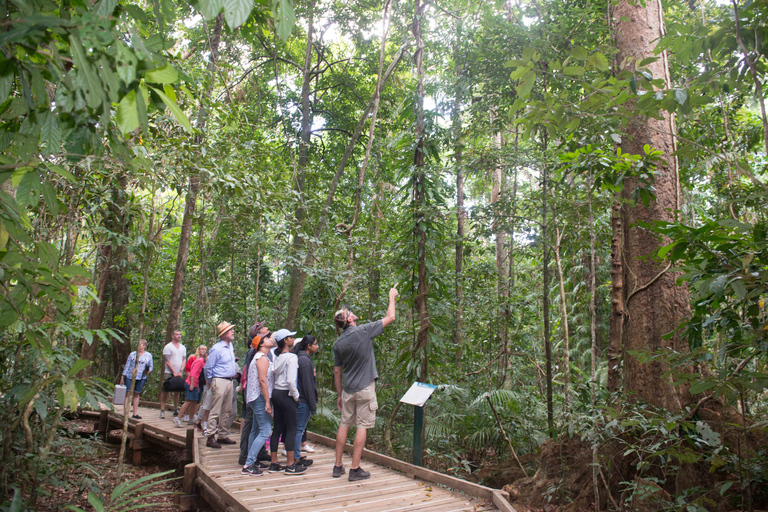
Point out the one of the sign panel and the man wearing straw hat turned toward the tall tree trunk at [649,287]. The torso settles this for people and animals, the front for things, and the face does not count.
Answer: the man wearing straw hat

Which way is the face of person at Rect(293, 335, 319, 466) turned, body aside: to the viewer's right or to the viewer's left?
to the viewer's right

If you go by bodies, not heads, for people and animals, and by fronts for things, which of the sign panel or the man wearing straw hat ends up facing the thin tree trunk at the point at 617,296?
the man wearing straw hat

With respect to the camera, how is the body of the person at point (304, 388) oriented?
to the viewer's right

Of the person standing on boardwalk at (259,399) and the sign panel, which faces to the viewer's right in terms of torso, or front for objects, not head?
the person standing on boardwalk

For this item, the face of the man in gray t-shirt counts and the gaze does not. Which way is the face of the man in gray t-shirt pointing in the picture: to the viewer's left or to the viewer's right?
to the viewer's right
